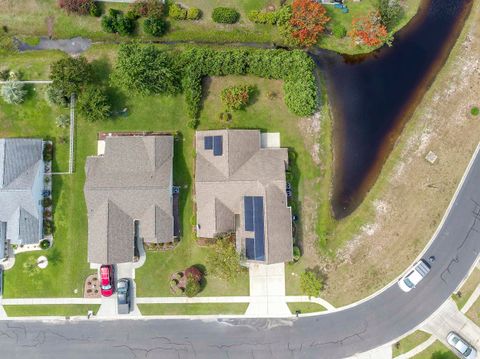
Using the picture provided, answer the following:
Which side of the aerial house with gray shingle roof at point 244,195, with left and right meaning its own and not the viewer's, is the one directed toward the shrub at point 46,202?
right

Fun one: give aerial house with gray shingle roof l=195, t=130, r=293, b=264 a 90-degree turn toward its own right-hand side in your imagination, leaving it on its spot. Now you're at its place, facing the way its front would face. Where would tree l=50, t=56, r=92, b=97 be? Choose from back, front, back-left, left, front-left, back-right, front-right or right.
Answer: front

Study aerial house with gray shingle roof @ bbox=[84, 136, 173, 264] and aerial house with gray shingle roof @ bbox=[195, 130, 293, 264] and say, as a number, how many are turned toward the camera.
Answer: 2

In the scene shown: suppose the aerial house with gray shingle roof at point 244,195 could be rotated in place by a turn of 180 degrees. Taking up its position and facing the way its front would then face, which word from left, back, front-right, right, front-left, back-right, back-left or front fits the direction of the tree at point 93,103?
left

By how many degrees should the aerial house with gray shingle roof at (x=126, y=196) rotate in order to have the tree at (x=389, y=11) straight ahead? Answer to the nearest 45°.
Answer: approximately 90° to its left

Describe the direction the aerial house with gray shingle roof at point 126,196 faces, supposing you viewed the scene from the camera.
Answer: facing the viewer
